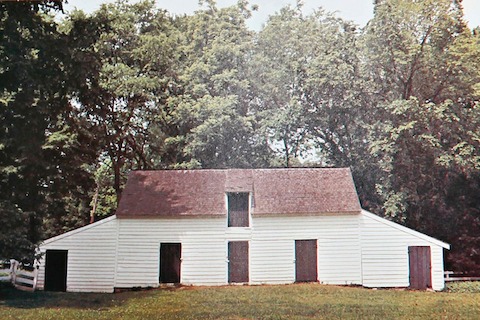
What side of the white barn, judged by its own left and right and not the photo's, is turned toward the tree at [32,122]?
right

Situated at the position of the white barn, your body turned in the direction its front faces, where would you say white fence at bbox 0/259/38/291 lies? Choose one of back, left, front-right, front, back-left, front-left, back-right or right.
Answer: right

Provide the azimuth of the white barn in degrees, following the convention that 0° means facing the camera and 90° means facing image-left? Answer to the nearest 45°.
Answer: approximately 0°

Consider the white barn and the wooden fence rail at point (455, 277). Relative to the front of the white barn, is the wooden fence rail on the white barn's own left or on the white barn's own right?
on the white barn's own left

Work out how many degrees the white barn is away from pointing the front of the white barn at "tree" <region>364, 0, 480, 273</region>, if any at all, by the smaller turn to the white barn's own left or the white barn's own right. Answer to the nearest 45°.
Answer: approximately 90° to the white barn's own left
